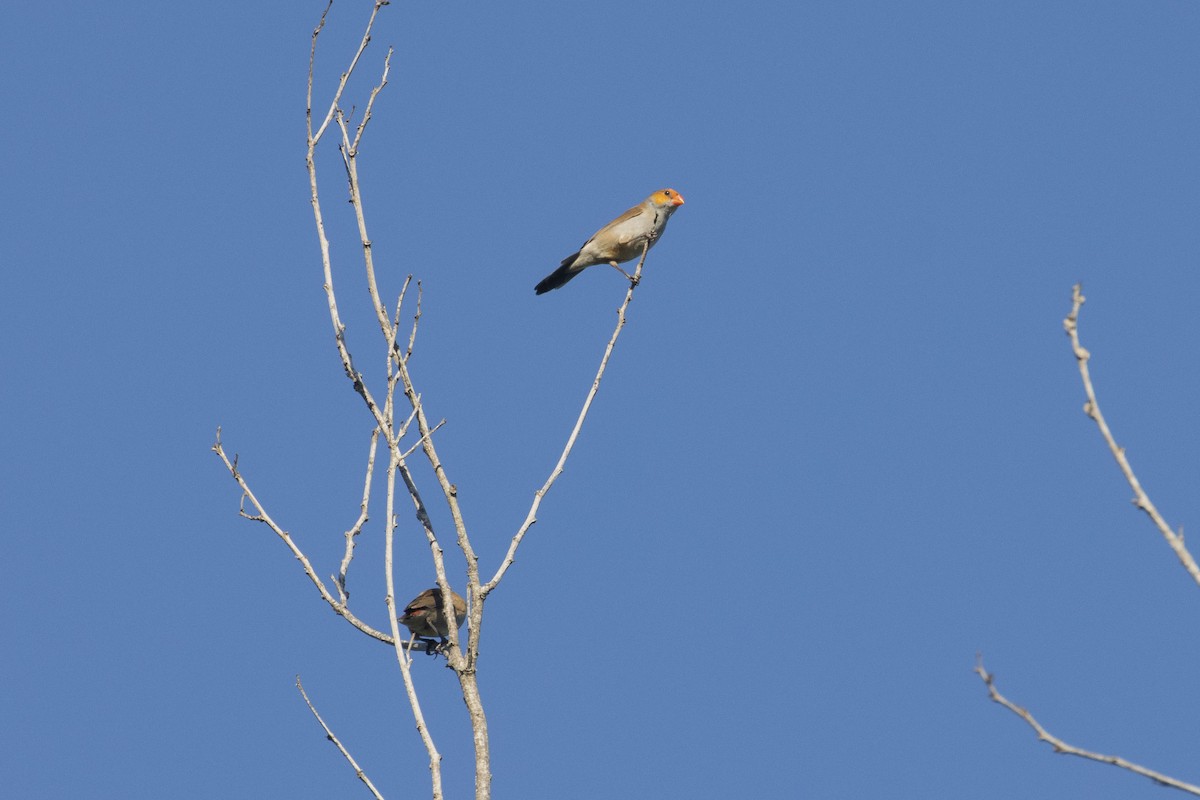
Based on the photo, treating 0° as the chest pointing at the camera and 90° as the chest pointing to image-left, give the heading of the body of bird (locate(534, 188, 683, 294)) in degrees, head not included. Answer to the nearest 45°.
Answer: approximately 270°
